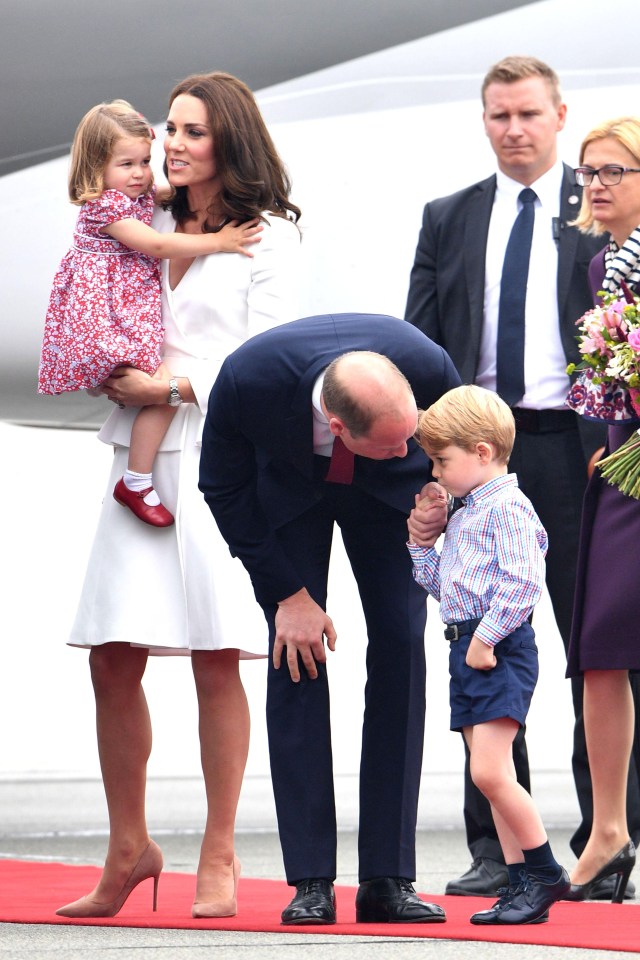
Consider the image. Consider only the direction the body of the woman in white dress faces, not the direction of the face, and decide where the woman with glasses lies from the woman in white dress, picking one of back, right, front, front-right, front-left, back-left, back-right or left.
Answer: back-left

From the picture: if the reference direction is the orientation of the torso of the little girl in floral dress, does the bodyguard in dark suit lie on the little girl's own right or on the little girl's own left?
on the little girl's own left

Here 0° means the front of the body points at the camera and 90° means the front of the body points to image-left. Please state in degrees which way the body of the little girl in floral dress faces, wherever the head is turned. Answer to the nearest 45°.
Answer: approximately 315°

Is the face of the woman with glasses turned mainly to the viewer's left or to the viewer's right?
to the viewer's left

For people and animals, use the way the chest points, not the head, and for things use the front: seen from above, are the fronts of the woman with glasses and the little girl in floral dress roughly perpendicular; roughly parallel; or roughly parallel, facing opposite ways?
roughly perpendicular

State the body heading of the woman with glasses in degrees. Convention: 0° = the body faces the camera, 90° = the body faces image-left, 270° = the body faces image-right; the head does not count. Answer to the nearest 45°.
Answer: approximately 45°

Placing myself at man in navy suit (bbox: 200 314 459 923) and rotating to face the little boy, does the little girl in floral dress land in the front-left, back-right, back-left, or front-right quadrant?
back-left
